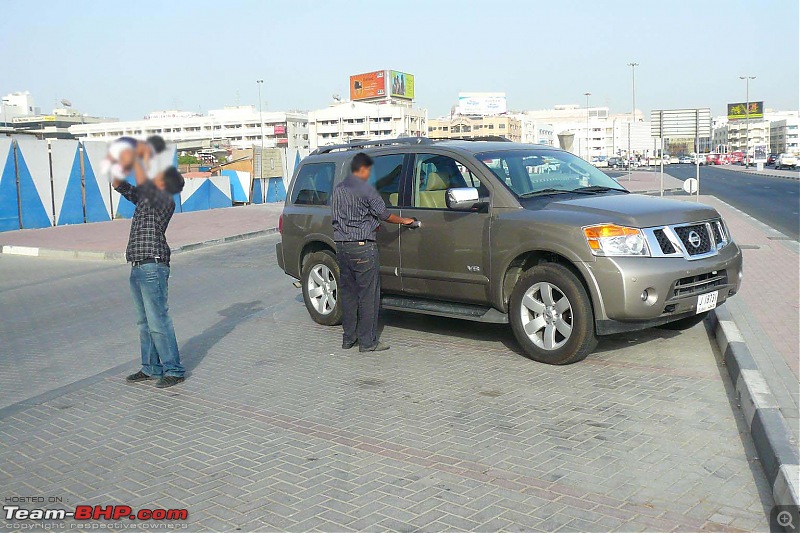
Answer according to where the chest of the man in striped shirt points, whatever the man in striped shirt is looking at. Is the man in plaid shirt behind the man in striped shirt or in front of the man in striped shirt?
behind

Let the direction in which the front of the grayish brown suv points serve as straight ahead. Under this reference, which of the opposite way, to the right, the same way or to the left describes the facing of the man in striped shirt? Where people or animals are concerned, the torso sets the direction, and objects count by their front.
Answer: to the left

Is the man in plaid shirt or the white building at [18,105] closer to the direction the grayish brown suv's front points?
the man in plaid shirt

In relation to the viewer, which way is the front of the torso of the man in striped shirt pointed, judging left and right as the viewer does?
facing away from the viewer and to the right of the viewer
